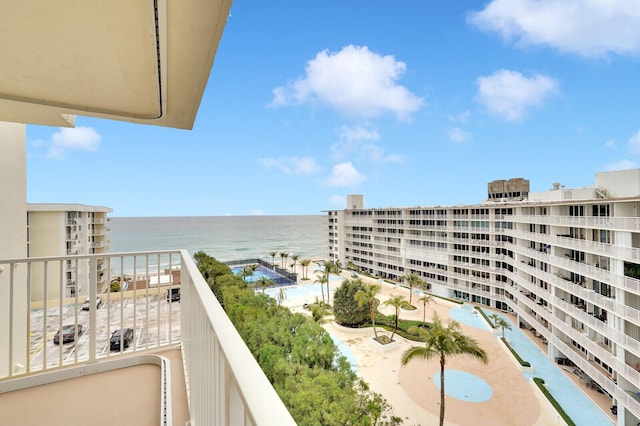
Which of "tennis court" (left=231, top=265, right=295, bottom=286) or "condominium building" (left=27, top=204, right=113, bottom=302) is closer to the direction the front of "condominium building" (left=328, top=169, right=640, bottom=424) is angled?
the condominium building

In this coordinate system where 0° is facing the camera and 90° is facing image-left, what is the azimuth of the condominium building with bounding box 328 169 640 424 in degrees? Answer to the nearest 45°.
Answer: approximately 45°

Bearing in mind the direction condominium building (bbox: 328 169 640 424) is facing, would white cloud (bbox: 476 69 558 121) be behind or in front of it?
behind

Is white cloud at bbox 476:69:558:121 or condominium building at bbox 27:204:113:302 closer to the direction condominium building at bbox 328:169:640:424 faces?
the condominium building

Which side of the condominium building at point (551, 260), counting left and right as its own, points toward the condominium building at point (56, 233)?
front

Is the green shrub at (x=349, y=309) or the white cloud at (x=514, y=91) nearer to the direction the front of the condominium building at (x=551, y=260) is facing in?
the green shrub

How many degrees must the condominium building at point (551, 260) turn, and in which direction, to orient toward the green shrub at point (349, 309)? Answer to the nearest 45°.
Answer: approximately 45° to its right

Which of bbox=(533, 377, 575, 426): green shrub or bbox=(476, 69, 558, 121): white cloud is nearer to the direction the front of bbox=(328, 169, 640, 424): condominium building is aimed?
the green shrub

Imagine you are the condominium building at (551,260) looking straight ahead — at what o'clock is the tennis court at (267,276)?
The tennis court is roughly at 2 o'clock from the condominium building.
